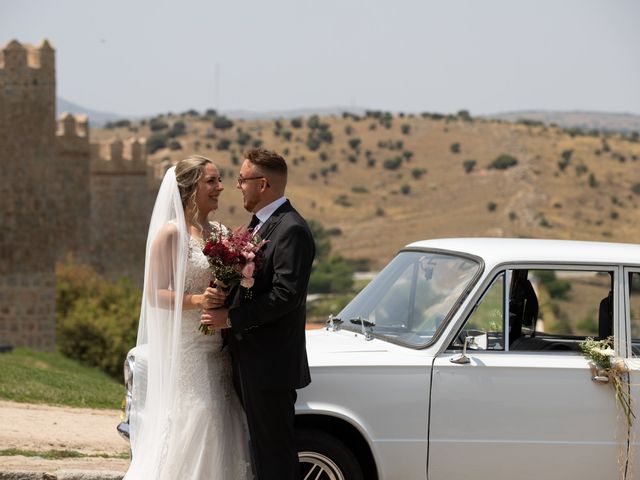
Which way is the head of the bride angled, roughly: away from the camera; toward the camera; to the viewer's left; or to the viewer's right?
to the viewer's right

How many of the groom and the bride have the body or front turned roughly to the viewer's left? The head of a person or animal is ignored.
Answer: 1

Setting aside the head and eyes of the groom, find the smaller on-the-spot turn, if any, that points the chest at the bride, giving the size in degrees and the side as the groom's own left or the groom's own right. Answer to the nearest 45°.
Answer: approximately 45° to the groom's own right

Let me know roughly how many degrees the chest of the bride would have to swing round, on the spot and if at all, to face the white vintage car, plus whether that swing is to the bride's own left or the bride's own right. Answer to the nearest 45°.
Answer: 0° — they already face it

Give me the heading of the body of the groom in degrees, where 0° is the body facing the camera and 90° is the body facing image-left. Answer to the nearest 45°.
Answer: approximately 90°

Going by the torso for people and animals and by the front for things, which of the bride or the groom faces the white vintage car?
the bride

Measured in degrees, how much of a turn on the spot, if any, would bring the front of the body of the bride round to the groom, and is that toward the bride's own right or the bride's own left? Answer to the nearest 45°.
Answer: approximately 45° to the bride's own right

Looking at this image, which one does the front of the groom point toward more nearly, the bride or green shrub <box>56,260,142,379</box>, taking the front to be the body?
the bride

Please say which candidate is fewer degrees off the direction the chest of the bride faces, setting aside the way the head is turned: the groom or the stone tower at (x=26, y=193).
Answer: the groom

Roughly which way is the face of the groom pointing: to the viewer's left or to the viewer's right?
to the viewer's left

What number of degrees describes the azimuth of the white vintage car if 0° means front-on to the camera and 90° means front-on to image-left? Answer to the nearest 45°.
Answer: approximately 90°

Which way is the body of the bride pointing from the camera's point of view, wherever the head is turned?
to the viewer's right

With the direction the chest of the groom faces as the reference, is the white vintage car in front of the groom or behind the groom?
behind
